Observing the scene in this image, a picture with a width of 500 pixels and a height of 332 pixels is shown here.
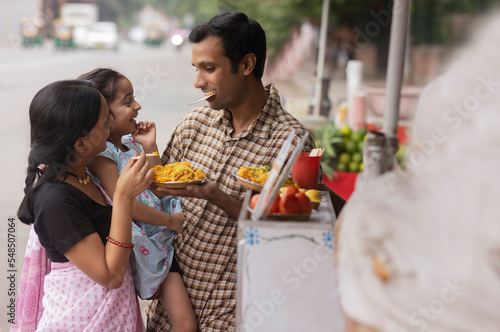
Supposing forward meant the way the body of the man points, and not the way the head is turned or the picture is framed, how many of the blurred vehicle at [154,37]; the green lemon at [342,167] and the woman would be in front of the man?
1

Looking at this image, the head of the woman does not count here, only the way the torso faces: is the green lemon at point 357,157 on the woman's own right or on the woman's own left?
on the woman's own left

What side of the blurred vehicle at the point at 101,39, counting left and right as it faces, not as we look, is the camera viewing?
front

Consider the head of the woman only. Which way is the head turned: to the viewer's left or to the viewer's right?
to the viewer's right

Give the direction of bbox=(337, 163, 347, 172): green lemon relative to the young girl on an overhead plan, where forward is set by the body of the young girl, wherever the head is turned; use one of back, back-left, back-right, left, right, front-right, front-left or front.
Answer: front-left

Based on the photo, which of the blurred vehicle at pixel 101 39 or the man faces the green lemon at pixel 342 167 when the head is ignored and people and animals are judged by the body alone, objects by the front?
the blurred vehicle

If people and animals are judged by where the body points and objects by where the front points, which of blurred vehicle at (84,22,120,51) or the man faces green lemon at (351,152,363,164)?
the blurred vehicle

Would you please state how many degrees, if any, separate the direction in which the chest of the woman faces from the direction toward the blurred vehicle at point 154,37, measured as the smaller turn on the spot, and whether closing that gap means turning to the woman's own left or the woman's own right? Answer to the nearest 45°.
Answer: approximately 90° to the woman's own left

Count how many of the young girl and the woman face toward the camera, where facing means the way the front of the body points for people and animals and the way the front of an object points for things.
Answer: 0

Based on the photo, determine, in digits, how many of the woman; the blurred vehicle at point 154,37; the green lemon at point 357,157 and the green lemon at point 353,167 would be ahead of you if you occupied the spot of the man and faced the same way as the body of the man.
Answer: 1

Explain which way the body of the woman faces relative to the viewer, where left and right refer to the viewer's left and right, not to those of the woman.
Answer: facing to the right of the viewer

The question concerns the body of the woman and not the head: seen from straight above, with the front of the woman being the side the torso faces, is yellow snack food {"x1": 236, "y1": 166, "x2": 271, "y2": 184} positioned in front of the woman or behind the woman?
in front

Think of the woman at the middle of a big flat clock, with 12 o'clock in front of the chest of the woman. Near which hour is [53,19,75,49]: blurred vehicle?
The blurred vehicle is roughly at 9 o'clock from the woman.

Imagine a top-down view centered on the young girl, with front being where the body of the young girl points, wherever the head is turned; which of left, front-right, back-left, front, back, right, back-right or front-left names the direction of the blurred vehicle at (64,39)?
left
